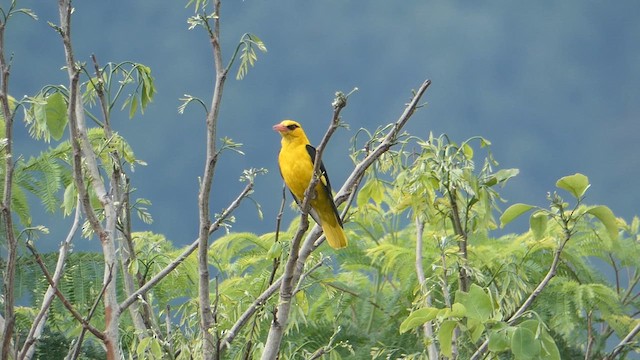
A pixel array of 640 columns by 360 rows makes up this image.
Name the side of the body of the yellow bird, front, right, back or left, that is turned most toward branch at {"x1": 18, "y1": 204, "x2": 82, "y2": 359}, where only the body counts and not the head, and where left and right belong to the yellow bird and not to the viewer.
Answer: front

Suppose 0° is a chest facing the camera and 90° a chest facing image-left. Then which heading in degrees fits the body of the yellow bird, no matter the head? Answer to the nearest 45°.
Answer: approximately 45°

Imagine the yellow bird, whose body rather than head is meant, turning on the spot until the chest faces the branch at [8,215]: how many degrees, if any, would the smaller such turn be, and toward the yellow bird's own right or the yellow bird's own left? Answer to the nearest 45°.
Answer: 0° — it already faces it
